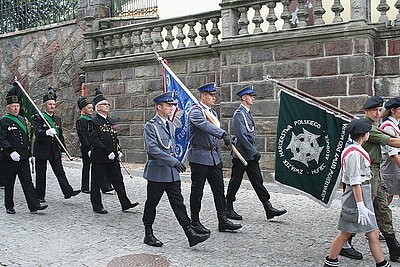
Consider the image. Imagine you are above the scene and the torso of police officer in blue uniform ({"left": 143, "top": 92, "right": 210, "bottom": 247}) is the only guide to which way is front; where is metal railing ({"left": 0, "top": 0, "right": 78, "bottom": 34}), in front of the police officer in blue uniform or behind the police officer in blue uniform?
behind

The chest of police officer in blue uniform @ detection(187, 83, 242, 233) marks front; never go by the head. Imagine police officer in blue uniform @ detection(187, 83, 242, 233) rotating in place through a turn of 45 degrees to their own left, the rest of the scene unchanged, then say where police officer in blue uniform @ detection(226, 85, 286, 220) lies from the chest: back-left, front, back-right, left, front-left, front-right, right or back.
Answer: front-left

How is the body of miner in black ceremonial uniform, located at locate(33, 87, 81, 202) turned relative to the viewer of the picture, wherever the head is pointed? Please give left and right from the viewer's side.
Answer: facing the viewer and to the right of the viewer

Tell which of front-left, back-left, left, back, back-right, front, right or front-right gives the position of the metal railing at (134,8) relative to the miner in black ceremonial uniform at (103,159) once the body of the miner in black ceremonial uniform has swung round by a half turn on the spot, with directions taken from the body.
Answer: front-right

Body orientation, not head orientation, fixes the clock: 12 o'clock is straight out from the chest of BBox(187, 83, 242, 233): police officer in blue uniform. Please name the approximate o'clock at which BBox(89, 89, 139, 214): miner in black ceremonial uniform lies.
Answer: The miner in black ceremonial uniform is roughly at 6 o'clock from the police officer in blue uniform.

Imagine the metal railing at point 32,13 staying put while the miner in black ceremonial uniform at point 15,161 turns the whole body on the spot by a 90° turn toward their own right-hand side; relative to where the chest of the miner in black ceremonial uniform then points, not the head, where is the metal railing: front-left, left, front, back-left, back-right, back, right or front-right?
back-right

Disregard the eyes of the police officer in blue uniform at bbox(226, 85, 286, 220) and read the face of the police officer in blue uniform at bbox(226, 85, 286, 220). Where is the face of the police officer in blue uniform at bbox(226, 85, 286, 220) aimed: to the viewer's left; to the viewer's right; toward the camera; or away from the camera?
to the viewer's right

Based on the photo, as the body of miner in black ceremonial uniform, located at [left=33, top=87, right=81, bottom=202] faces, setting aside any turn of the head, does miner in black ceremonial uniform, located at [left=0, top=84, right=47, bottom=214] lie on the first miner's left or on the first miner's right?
on the first miner's right
